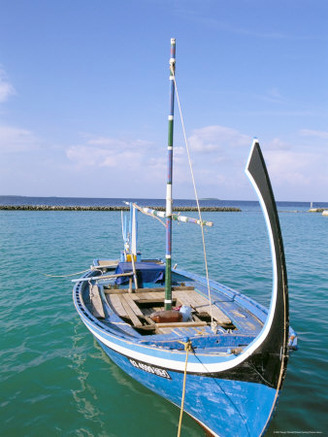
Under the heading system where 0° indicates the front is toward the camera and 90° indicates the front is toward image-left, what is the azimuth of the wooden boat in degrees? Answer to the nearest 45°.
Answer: approximately 315°
